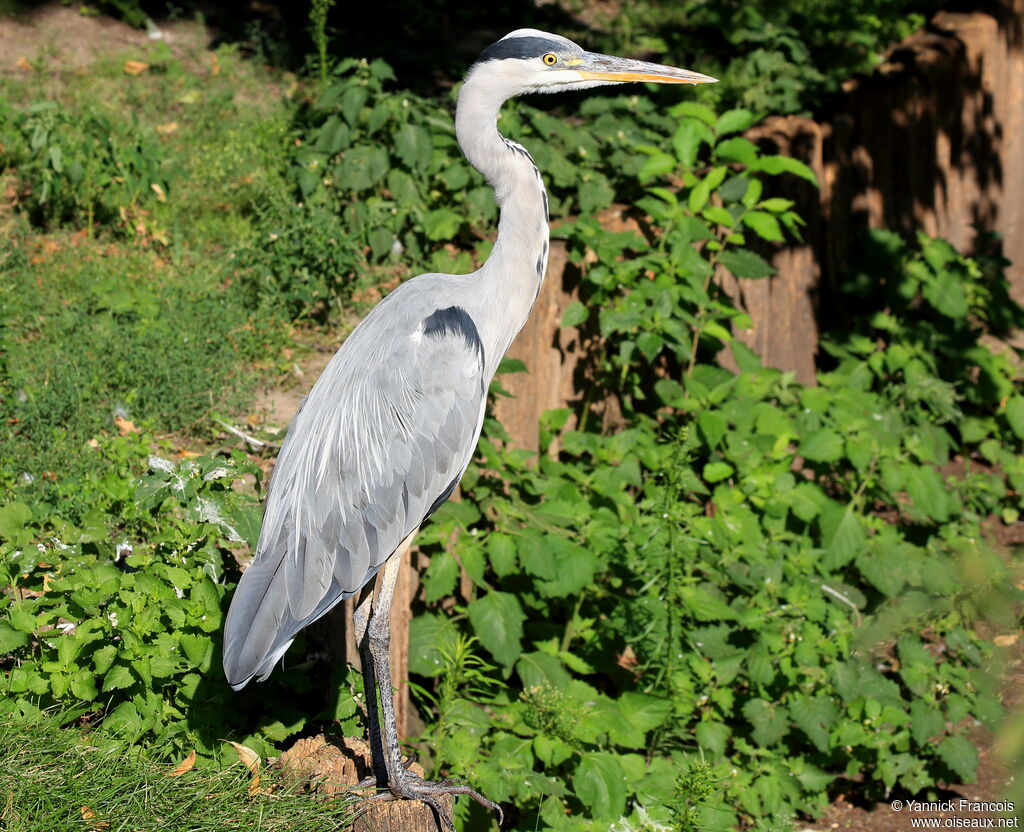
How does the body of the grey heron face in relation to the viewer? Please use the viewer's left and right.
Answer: facing to the right of the viewer

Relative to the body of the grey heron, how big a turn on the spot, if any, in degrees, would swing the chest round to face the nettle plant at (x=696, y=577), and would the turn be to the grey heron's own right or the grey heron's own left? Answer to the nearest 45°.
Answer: approximately 45° to the grey heron's own left

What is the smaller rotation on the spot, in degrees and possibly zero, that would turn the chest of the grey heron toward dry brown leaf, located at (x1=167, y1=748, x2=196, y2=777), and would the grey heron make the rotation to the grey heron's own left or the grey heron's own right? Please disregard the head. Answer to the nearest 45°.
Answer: approximately 135° to the grey heron's own right

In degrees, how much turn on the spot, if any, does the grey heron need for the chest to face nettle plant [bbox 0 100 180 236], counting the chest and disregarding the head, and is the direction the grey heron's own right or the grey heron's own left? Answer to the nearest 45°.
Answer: approximately 135° to the grey heron's own left
